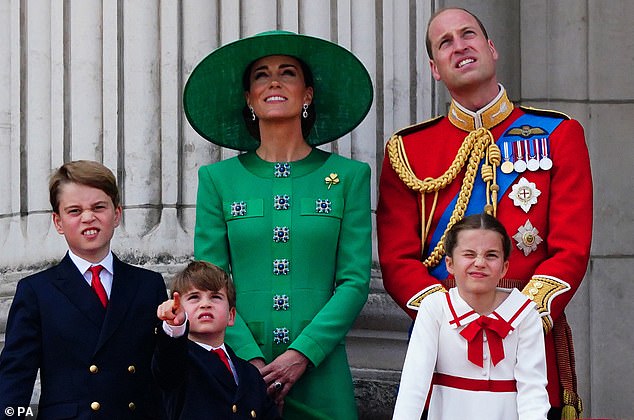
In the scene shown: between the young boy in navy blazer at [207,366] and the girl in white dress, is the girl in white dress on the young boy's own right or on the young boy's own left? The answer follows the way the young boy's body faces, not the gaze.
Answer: on the young boy's own left

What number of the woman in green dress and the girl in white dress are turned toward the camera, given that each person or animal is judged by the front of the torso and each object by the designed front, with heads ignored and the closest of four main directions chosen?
2

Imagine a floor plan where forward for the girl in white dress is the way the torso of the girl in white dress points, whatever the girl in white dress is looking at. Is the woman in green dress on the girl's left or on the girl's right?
on the girl's right

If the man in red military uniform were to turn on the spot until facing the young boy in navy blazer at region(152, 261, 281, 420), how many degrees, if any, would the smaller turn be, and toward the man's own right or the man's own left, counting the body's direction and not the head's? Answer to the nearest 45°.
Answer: approximately 45° to the man's own right

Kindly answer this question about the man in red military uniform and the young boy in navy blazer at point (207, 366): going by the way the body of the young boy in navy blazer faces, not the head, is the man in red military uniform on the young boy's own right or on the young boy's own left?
on the young boy's own left

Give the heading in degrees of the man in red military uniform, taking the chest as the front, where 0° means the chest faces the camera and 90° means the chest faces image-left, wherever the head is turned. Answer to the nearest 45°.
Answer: approximately 0°
